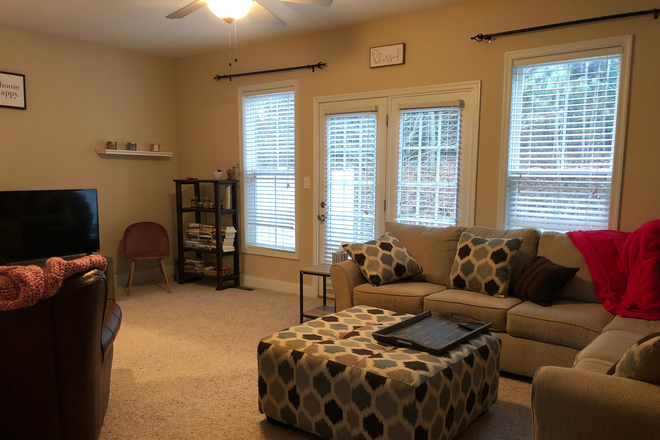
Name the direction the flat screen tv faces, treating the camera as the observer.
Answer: facing the viewer and to the right of the viewer

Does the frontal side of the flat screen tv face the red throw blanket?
yes

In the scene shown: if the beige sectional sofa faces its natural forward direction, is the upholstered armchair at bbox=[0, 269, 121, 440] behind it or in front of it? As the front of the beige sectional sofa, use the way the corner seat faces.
in front

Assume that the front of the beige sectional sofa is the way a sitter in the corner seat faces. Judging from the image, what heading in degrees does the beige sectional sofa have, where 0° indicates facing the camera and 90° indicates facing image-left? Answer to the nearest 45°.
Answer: approximately 45°

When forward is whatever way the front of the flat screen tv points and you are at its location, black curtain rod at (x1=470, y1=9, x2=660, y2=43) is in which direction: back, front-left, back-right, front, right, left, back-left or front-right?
front

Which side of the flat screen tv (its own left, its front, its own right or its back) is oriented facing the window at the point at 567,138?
front

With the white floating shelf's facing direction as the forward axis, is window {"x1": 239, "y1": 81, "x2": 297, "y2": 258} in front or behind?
in front

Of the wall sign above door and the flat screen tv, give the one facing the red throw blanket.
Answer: the flat screen tv

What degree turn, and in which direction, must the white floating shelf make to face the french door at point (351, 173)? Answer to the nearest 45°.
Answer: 0° — it already faces it

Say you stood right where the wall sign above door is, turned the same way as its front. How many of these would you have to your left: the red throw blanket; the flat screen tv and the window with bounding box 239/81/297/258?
1

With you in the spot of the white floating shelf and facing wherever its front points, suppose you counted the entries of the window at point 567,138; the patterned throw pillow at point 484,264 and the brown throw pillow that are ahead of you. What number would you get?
3

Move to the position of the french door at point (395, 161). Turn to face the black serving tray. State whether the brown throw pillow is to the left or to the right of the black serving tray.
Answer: left

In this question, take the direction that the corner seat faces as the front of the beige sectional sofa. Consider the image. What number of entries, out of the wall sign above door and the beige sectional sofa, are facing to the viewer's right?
0
